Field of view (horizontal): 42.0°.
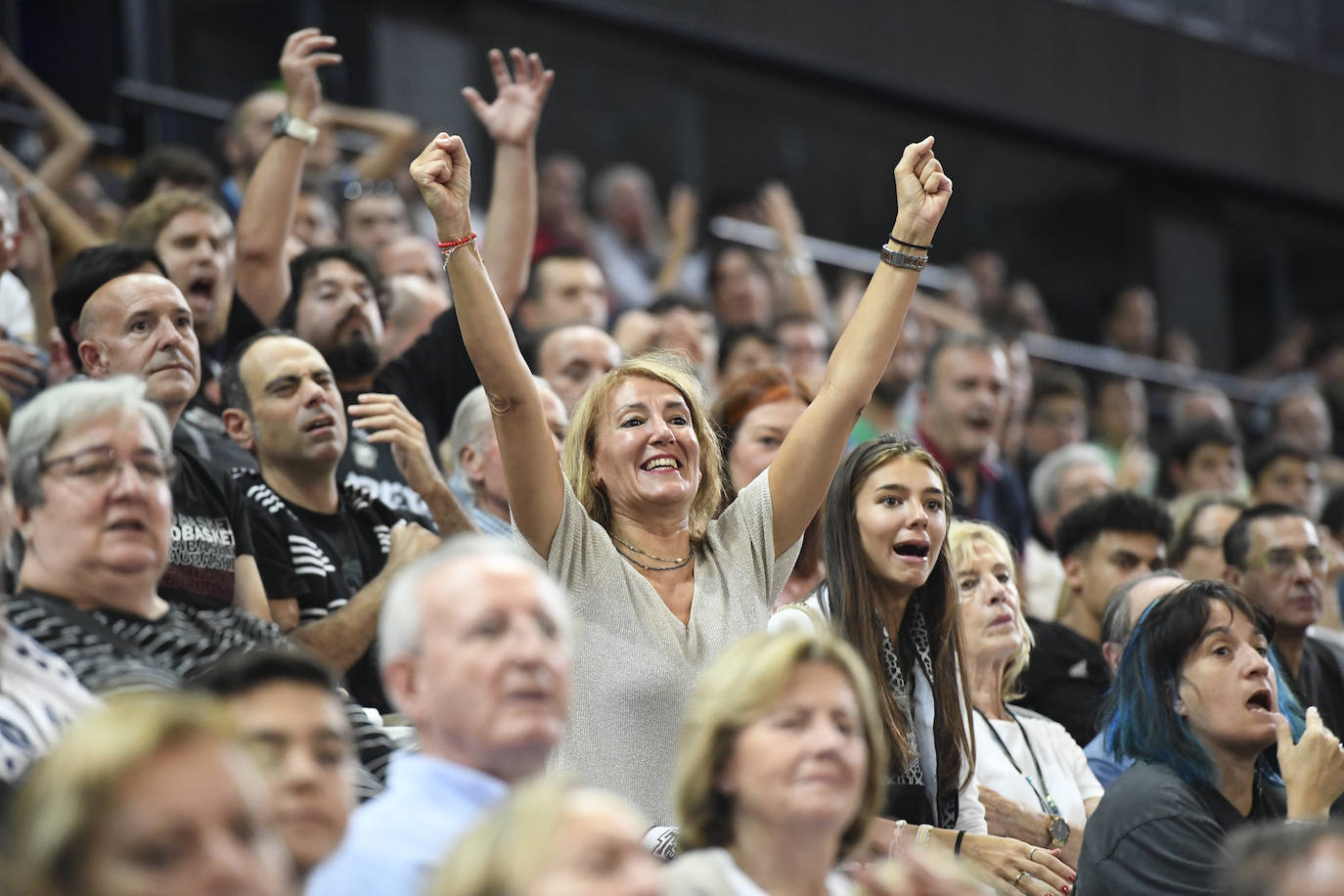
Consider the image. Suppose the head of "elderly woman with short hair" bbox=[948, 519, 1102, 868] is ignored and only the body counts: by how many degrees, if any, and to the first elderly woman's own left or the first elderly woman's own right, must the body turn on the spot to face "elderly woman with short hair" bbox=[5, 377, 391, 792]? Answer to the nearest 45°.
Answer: approximately 90° to the first elderly woman's own right

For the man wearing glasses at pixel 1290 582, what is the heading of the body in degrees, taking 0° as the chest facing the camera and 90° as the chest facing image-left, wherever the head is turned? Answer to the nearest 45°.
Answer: approximately 315°

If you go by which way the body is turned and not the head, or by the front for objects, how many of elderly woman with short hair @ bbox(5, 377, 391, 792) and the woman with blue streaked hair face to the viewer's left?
0

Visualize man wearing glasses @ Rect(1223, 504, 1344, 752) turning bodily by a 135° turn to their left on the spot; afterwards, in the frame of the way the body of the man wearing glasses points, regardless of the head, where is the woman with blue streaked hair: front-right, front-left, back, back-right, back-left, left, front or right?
back

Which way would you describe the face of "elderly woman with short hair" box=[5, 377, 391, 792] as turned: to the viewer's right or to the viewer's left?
to the viewer's right

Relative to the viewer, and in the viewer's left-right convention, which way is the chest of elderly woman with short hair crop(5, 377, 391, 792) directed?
facing the viewer and to the right of the viewer

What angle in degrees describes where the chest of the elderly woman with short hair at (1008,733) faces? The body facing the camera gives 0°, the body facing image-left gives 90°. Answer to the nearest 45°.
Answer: approximately 315°

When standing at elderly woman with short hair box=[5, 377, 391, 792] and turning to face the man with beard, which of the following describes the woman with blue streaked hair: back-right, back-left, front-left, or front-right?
front-right

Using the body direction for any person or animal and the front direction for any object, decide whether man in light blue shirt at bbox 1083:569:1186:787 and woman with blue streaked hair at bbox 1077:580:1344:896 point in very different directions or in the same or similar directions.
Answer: same or similar directions

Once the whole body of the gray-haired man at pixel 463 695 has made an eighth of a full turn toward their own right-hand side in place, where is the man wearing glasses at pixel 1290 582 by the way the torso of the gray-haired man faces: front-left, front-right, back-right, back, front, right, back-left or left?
back-left

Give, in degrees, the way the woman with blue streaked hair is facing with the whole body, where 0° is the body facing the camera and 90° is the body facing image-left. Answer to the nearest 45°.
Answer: approximately 315°
